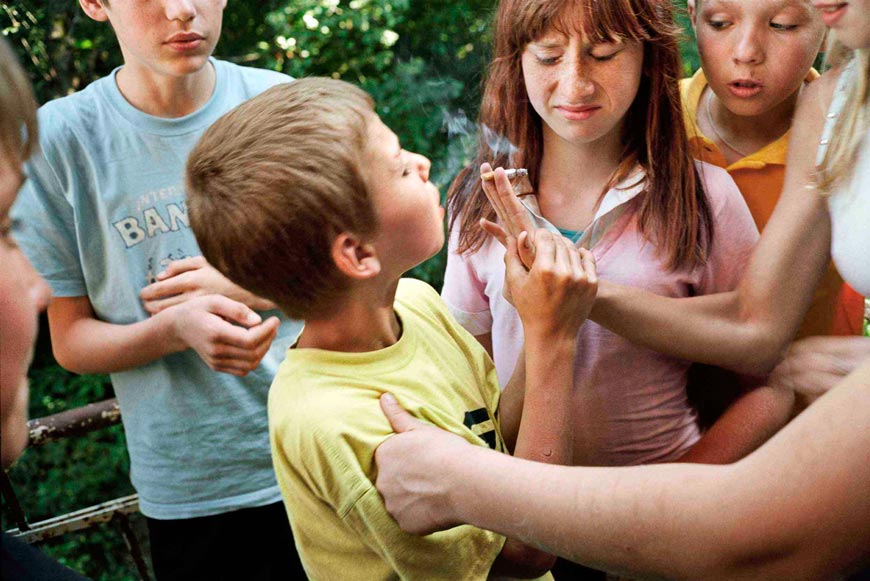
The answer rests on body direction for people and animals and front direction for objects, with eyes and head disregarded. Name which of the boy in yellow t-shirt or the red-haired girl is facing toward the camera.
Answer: the red-haired girl

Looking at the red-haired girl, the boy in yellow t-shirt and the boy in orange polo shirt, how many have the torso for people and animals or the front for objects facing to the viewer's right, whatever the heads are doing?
1

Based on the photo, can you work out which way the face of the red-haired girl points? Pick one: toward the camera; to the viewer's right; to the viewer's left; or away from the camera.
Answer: toward the camera

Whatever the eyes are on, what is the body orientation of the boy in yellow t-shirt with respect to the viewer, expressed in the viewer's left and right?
facing to the right of the viewer

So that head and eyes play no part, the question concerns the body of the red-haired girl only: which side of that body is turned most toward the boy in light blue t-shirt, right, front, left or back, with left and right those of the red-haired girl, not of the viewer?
right

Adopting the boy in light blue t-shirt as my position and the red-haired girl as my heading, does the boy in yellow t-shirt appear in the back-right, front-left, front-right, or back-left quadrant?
front-right

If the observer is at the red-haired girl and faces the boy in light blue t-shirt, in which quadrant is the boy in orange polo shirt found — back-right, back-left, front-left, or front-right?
back-right

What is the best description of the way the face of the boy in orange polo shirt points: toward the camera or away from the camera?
toward the camera

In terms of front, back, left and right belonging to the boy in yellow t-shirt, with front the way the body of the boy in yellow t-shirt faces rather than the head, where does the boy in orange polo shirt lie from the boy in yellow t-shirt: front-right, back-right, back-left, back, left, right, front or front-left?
front-left

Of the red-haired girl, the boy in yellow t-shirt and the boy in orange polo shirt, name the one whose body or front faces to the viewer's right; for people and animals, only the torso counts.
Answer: the boy in yellow t-shirt

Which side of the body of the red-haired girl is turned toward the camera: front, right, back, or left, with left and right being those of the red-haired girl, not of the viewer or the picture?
front

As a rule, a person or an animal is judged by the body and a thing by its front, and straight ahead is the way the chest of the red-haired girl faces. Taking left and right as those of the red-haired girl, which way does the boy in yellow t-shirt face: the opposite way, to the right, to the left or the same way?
to the left
